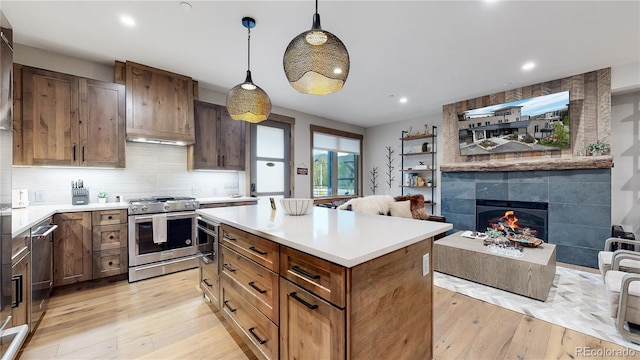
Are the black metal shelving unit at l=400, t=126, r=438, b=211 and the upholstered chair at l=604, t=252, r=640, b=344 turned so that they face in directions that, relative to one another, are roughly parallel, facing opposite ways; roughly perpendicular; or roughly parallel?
roughly perpendicular

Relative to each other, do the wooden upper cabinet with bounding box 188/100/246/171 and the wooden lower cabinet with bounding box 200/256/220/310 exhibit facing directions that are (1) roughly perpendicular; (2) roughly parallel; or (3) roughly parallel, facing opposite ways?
roughly perpendicular

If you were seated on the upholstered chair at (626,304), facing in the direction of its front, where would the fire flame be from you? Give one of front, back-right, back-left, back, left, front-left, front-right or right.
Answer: front-right

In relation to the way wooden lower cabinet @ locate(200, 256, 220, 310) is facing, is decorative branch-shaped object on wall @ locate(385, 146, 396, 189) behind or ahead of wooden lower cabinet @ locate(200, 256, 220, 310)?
behind

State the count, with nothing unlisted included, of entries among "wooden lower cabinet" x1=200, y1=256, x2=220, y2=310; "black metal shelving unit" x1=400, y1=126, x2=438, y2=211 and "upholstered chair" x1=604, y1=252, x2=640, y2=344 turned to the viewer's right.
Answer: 0

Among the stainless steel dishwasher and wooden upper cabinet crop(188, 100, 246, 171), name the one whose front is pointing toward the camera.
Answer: the wooden upper cabinet

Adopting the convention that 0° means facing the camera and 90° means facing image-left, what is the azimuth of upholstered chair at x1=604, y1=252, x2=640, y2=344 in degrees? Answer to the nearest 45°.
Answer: approximately 90°

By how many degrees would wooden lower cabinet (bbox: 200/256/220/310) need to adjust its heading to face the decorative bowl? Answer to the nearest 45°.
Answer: approximately 135° to its left

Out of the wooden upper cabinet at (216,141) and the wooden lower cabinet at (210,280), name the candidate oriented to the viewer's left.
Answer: the wooden lower cabinet

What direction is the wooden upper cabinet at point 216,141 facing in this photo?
toward the camera

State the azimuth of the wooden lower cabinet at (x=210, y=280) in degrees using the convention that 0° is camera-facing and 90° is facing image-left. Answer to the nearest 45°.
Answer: approximately 90°
